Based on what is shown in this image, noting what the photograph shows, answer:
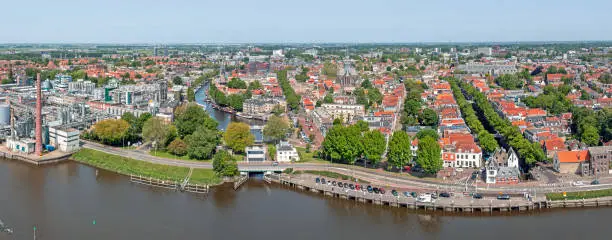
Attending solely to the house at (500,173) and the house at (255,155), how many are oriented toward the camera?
2

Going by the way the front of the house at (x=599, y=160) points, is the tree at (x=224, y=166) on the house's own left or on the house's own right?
on the house's own right

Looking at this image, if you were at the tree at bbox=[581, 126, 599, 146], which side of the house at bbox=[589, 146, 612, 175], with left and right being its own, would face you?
back

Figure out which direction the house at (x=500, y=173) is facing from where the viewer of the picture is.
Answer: facing the viewer

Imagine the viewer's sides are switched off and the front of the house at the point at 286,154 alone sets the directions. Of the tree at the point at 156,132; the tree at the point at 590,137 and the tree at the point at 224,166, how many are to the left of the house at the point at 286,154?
1

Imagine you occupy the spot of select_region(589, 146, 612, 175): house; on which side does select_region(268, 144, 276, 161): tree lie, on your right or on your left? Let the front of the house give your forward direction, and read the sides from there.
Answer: on your right

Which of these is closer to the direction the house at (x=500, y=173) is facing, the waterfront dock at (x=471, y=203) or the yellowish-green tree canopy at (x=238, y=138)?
the waterfront dock

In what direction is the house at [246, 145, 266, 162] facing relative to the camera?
toward the camera

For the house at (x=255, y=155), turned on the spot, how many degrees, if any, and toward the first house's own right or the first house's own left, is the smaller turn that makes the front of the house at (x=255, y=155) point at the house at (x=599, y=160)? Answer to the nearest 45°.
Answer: approximately 90° to the first house's own left

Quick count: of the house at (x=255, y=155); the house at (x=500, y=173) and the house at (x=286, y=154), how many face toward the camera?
3

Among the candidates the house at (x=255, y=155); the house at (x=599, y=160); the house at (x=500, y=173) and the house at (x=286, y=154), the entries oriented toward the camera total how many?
4

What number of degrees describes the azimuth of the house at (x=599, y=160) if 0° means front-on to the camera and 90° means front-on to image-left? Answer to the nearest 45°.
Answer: approximately 0°
